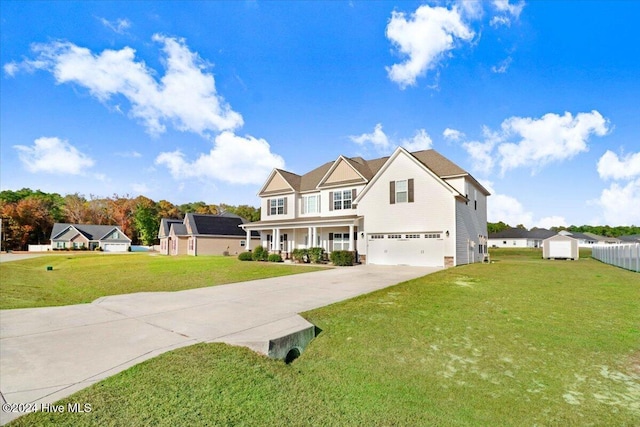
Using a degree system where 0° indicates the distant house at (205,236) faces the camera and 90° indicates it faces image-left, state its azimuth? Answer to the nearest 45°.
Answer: approximately 45°

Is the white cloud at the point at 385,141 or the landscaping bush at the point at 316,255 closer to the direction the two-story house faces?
the landscaping bush

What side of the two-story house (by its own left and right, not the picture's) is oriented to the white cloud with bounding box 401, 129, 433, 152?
back

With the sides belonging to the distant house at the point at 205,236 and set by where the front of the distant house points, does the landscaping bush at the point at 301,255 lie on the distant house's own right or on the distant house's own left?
on the distant house's own left
